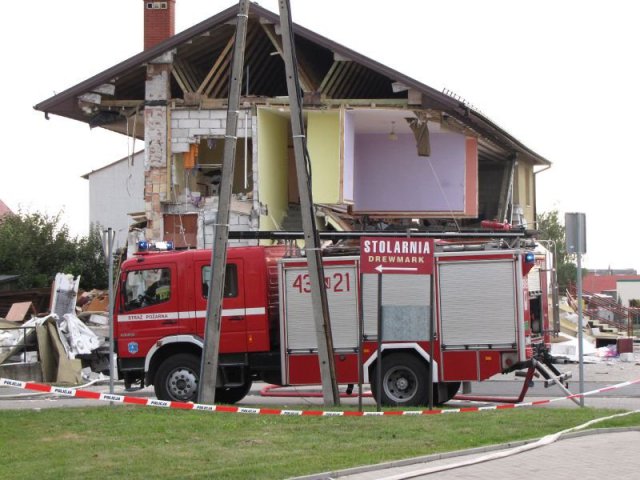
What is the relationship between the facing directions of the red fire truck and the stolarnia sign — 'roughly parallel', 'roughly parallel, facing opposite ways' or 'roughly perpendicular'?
roughly perpendicular

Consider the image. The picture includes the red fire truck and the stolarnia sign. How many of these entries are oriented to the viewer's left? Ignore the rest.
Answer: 1

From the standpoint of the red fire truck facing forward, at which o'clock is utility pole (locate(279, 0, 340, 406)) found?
The utility pole is roughly at 9 o'clock from the red fire truck.

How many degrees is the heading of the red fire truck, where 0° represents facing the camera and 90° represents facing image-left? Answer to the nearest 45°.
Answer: approximately 90°

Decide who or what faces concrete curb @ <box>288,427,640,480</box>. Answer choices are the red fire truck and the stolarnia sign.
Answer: the stolarnia sign

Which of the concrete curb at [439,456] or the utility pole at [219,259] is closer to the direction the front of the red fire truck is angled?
the utility pole

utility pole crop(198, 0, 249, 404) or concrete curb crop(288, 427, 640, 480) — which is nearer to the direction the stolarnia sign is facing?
the concrete curb

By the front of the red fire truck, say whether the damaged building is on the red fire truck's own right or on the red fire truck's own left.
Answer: on the red fire truck's own right

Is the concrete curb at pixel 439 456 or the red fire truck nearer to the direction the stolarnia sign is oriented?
the concrete curb

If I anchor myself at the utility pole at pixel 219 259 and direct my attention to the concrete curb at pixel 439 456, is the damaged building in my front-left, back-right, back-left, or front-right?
back-left

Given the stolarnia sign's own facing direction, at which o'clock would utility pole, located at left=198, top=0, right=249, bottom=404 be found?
The utility pole is roughly at 4 o'clock from the stolarnia sign.

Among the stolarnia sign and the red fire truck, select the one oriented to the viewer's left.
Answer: the red fire truck
